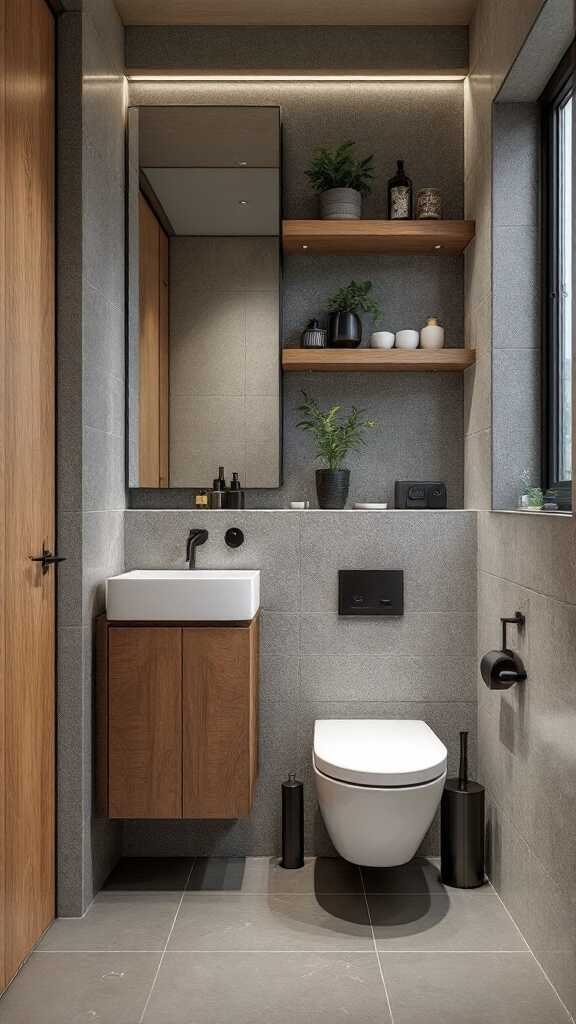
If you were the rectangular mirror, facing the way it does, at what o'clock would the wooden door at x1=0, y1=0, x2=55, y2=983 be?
The wooden door is roughly at 1 o'clock from the rectangular mirror.

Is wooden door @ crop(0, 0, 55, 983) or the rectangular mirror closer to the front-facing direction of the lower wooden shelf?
the wooden door

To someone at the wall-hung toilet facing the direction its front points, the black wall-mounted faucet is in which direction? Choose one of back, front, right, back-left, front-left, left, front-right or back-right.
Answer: back-right
